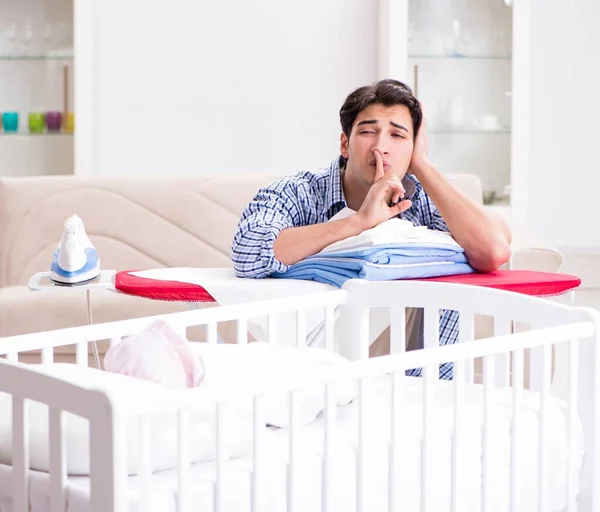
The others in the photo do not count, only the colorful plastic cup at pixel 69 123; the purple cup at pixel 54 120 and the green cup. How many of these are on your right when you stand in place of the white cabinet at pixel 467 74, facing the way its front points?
3

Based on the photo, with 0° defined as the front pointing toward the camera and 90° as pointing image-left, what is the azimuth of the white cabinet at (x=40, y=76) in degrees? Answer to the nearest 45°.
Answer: approximately 0°

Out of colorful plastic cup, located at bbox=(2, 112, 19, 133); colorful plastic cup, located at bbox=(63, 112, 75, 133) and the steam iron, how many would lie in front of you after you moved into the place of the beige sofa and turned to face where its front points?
1

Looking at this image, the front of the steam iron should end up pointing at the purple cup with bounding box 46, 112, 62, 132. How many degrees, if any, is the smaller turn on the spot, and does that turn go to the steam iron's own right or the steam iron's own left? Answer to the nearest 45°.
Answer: approximately 180°
